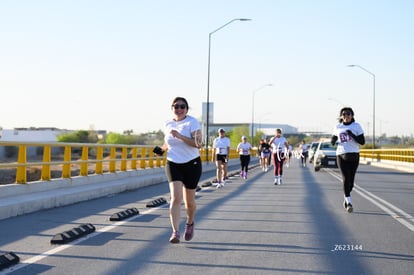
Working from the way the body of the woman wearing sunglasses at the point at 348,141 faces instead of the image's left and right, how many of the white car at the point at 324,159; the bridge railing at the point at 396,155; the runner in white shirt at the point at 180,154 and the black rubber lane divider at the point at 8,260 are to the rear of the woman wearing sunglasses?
2

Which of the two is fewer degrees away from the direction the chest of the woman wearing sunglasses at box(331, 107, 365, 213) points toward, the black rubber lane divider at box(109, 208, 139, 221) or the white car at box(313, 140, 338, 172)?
the black rubber lane divider

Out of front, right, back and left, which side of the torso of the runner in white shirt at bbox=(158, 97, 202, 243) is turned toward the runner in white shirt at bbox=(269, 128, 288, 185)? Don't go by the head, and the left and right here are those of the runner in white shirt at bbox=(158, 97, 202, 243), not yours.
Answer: back

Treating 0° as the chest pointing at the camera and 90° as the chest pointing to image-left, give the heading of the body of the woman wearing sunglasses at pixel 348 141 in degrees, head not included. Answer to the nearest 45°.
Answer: approximately 0°

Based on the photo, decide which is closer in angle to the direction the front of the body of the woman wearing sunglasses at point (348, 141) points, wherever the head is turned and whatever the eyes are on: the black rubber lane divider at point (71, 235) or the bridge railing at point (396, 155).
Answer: the black rubber lane divider

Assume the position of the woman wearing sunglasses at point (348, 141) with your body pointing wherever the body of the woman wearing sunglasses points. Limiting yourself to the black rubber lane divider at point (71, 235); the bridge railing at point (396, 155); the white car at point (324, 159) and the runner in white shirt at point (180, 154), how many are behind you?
2

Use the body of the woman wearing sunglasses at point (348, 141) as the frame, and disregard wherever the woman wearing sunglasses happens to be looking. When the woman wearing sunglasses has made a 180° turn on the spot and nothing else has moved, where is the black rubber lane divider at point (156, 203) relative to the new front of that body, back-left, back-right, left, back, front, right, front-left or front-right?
left

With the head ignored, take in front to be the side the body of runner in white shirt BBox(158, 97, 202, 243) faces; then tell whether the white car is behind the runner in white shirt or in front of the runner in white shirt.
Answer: behind

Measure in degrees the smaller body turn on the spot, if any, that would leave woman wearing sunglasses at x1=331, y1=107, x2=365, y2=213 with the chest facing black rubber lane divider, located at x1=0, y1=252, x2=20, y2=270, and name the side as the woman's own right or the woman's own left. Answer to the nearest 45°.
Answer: approximately 45° to the woman's own right

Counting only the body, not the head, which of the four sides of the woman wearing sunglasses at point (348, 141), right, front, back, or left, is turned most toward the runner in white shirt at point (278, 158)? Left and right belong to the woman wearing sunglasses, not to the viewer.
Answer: back

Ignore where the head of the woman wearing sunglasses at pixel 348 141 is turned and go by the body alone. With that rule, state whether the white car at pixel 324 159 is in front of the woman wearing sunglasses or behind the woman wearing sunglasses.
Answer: behind

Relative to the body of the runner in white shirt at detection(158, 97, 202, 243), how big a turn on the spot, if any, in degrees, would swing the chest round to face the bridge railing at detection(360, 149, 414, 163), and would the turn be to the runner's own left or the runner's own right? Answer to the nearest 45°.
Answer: approximately 135° to the runner's own left

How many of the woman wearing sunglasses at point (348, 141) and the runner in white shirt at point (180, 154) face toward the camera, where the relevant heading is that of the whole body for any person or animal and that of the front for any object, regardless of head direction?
2

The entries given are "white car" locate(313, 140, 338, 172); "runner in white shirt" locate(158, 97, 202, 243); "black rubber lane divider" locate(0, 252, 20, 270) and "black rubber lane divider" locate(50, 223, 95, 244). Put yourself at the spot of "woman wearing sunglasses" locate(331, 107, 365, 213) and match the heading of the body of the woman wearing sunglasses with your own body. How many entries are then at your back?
1
